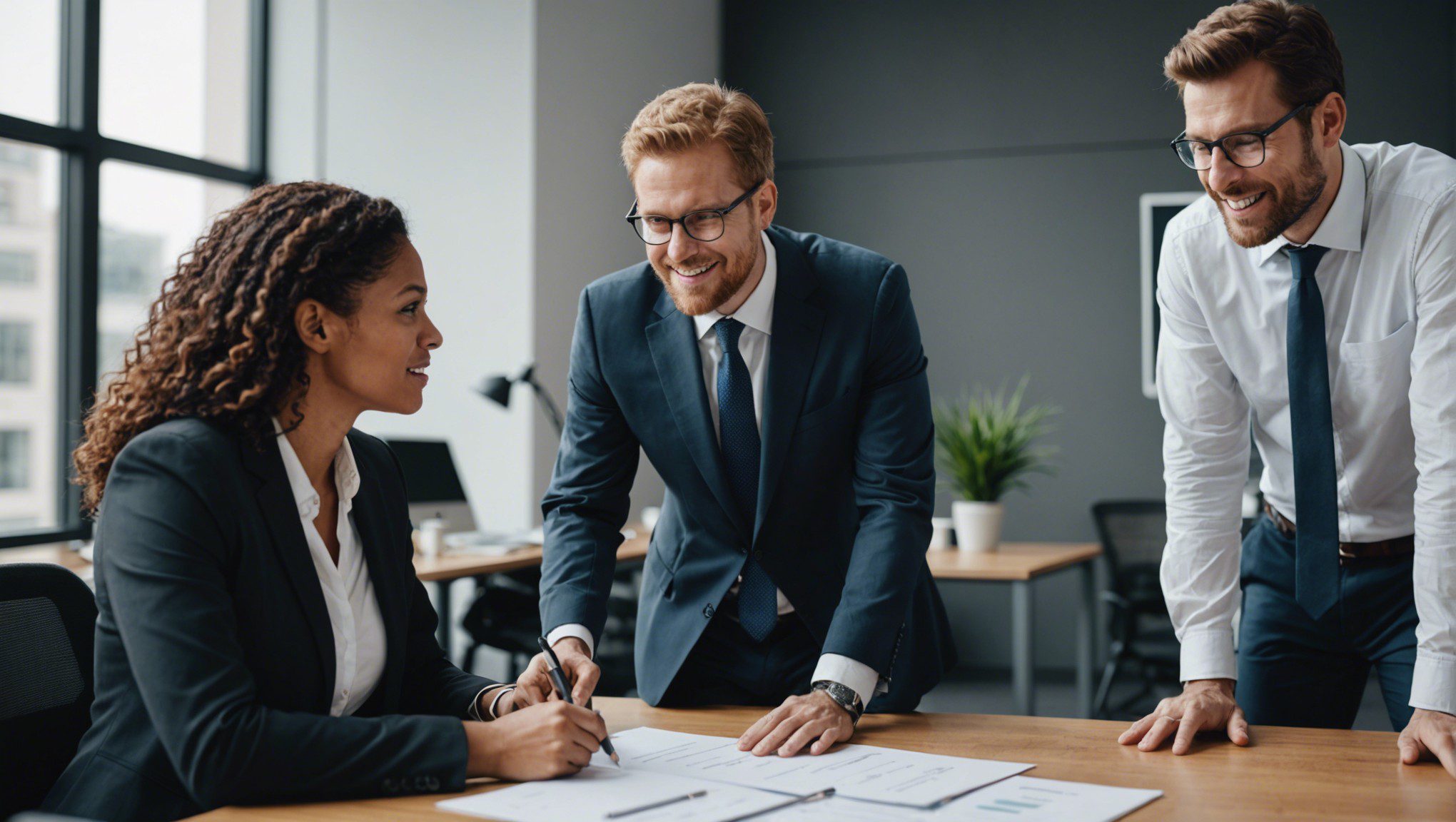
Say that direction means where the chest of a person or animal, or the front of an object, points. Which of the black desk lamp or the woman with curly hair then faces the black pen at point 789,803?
the woman with curly hair

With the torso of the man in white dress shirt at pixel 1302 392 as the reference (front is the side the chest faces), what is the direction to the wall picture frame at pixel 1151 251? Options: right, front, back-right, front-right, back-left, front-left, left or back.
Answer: back-right

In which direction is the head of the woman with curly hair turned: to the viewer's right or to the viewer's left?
to the viewer's right

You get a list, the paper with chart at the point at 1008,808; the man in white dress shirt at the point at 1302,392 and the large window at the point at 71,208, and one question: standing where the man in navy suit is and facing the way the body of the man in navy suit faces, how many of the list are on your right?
1

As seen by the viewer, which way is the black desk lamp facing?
to the viewer's left

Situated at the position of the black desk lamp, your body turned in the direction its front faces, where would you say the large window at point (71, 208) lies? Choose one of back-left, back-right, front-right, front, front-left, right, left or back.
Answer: front

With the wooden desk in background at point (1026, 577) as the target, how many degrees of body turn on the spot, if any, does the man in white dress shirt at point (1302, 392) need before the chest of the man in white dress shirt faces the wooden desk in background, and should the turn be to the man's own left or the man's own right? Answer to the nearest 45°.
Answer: approximately 135° to the man's own right

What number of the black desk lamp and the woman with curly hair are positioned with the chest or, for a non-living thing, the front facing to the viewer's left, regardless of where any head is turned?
1

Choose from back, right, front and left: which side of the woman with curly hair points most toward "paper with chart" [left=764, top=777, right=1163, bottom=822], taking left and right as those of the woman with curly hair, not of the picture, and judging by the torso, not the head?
front

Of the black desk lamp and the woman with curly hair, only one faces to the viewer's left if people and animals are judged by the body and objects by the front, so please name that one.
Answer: the black desk lamp
